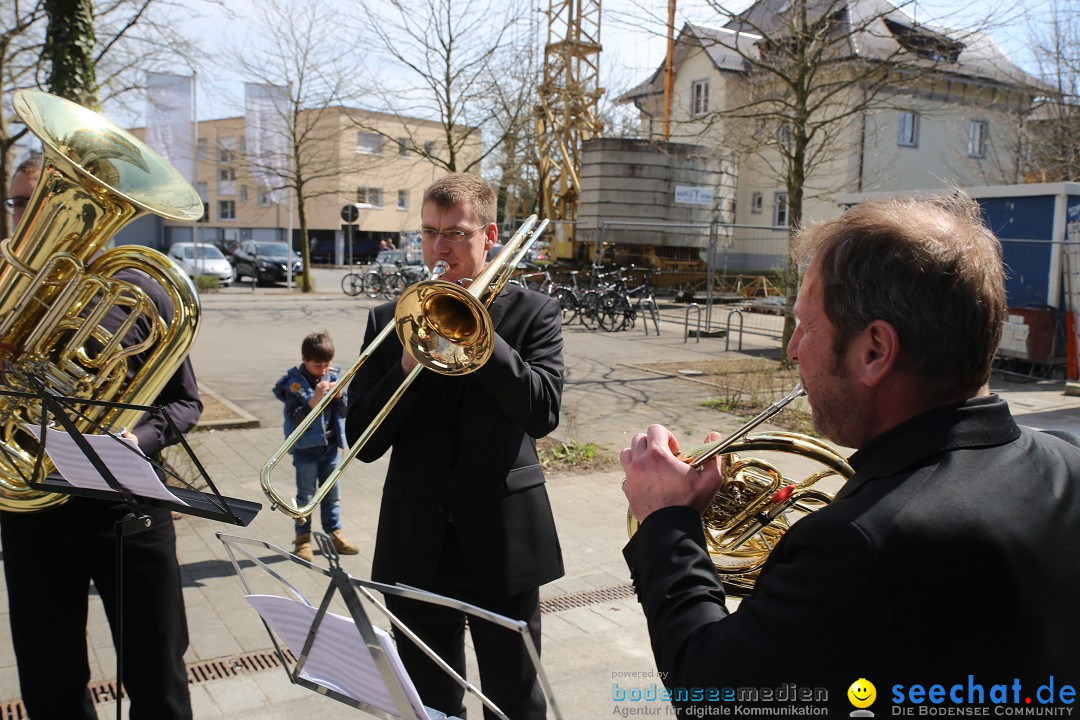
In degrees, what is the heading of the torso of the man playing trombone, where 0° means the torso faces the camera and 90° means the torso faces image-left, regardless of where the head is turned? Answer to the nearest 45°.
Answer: approximately 45°

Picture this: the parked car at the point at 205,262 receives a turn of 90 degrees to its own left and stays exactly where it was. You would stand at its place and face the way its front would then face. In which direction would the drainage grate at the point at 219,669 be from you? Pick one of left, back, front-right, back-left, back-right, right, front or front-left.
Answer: back-right

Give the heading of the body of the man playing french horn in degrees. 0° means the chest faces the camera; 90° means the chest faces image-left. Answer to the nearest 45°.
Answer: approximately 135°

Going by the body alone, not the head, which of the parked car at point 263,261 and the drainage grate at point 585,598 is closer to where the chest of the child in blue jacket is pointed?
the drainage grate

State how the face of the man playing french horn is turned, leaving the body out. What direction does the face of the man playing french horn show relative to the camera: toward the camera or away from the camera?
away from the camera
